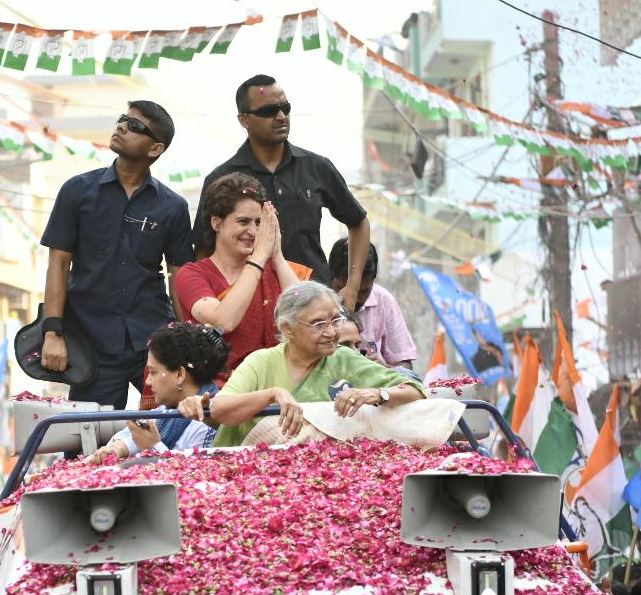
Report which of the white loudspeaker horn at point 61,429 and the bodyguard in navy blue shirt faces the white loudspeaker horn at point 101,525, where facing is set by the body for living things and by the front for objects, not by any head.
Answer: the bodyguard in navy blue shirt

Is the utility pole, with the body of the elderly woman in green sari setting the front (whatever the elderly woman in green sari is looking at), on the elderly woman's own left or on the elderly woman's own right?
on the elderly woman's own left

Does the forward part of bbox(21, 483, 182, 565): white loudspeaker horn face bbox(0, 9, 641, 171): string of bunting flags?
no

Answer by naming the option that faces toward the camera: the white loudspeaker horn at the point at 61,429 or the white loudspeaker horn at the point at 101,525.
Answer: the white loudspeaker horn at the point at 101,525

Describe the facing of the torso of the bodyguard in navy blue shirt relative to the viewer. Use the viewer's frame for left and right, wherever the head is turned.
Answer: facing the viewer

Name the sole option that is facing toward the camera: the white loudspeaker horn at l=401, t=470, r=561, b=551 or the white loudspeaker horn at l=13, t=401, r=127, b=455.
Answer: the white loudspeaker horn at l=401, t=470, r=561, b=551

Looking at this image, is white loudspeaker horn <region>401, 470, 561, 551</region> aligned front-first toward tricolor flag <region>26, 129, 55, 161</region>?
no

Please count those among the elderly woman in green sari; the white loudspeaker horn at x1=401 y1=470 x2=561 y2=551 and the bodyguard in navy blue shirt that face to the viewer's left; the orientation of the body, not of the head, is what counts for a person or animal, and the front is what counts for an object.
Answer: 0

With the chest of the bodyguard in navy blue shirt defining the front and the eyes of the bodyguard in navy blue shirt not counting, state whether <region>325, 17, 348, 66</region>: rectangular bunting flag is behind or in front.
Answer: behind

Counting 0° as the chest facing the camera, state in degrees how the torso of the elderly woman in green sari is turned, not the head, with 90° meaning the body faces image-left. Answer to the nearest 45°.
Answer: approximately 315°

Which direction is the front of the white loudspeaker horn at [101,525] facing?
toward the camera

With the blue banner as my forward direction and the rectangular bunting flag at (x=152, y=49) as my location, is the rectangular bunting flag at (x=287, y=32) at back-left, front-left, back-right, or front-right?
front-right

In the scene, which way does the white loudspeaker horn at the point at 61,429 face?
to the viewer's left

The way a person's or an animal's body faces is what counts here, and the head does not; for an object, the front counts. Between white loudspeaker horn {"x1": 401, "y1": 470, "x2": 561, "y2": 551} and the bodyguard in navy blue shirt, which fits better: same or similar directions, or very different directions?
same or similar directions
